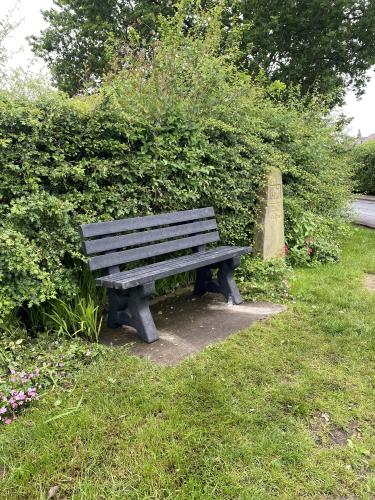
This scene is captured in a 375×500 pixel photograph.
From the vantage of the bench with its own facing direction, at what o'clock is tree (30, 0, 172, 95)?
The tree is roughly at 7 o'clock from the bench.

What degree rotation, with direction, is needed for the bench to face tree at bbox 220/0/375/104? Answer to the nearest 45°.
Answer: approximately 90° to its left

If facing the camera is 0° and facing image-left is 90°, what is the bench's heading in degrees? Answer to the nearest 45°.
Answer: approximately 315°

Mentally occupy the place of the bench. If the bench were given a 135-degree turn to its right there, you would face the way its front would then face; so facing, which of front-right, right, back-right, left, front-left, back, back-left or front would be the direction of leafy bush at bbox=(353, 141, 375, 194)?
back-right
